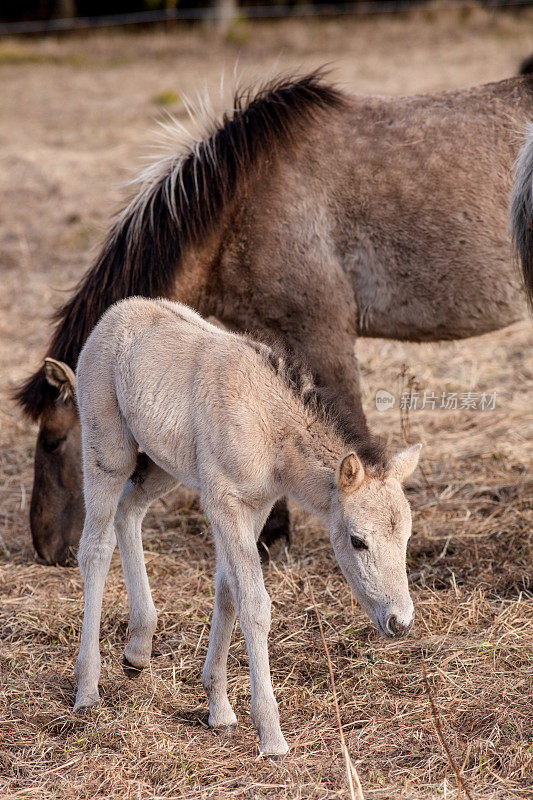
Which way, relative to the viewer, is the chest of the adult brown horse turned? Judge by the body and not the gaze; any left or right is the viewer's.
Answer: facing to the left of the viewer

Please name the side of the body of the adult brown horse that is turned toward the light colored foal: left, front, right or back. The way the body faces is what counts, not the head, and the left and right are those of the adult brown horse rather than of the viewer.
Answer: left

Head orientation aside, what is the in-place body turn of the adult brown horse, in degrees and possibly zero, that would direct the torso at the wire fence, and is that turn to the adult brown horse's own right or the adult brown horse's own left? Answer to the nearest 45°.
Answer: approximately 90° to the adult brown horse's own right

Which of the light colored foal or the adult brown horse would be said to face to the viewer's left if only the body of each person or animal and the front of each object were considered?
the adult brown horse

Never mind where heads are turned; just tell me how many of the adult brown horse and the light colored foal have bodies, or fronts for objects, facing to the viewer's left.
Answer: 1

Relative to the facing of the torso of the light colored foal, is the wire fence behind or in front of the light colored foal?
behind

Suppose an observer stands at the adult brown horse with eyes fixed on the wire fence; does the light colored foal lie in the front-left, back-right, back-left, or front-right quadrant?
back-left
